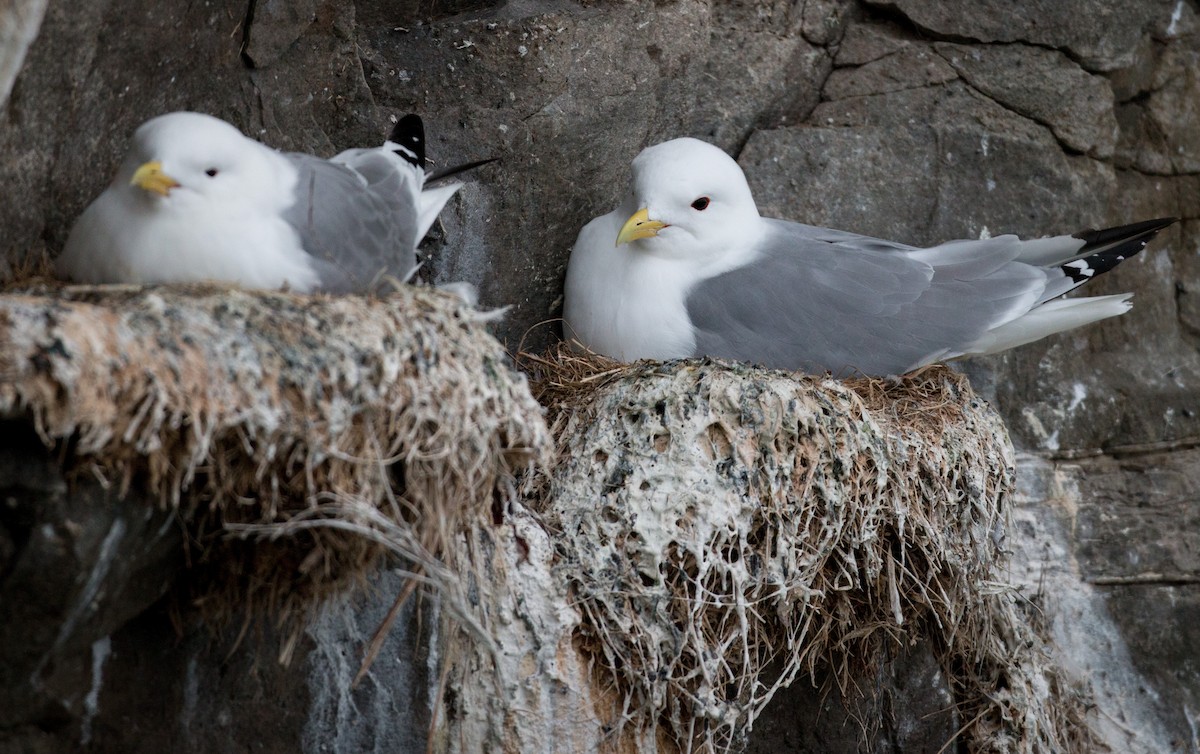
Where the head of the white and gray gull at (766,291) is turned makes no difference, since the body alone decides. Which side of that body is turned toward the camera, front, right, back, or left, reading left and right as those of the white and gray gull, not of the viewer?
left

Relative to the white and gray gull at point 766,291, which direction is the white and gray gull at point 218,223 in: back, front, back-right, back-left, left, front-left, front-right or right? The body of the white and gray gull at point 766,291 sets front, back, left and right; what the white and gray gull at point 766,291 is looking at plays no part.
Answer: front-left

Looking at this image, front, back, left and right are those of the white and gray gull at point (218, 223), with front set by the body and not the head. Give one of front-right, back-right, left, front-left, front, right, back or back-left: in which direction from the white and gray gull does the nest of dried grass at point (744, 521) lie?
back-left

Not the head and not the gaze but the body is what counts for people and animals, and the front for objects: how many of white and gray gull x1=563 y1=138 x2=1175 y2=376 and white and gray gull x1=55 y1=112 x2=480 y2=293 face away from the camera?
0

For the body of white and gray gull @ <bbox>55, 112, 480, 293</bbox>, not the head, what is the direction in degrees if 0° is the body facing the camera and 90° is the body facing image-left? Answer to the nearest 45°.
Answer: approximately 45°

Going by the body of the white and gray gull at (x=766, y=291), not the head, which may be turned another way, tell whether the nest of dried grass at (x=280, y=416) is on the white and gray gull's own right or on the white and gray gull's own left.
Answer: on the white and gray gull's own left
